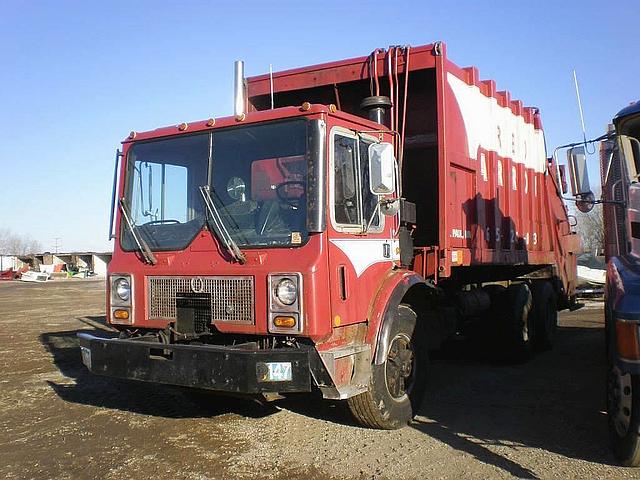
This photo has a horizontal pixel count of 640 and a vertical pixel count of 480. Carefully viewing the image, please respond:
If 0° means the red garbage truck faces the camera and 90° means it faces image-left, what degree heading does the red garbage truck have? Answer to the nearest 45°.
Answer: approximately 45°

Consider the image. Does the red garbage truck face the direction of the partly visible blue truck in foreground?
no

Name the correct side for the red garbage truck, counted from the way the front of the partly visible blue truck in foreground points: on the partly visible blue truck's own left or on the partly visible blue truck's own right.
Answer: on the partly visible blue truck's own right

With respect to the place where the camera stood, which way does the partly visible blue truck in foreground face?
facing the viewer and to the right of the viewer

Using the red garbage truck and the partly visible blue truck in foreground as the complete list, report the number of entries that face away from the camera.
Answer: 0
